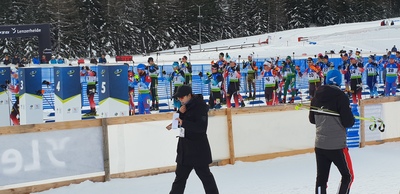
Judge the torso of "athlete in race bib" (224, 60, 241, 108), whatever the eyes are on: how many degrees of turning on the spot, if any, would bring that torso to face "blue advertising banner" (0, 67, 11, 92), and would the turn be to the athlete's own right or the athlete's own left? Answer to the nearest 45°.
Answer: approximately 45° to the athlete's own right

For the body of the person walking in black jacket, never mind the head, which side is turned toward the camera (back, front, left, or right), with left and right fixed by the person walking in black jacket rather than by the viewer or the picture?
left

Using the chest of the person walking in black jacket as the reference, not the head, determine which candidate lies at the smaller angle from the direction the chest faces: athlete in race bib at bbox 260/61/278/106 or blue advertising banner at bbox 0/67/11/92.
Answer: the blue advertising banner

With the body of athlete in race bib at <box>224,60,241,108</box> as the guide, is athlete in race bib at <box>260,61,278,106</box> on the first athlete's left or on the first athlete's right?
on the first athlete's left

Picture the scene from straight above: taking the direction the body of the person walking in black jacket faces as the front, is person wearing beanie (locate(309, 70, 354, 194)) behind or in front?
behind

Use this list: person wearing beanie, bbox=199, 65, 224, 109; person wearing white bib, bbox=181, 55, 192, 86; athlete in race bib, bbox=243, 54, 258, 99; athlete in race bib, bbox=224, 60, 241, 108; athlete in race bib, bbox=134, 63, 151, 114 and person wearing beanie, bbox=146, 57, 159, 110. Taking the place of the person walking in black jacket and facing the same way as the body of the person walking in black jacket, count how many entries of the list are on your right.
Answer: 6

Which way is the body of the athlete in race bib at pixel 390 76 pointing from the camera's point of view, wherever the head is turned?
toward the camera

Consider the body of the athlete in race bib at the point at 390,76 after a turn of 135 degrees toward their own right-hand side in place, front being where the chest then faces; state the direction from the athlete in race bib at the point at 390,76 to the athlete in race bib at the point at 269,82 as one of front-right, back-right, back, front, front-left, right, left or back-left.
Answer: left

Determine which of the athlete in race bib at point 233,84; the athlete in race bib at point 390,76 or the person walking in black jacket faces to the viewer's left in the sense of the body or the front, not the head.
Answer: the person walking in black jacket

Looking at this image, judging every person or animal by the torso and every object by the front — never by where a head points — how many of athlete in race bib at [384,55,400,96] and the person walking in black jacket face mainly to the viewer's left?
1

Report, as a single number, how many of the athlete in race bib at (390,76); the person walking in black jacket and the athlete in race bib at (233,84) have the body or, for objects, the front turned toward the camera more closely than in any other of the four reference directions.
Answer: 2

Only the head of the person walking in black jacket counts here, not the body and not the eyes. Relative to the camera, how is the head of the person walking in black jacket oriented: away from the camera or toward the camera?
toward the camera

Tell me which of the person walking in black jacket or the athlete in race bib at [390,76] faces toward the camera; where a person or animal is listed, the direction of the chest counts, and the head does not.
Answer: the athlete in race bib

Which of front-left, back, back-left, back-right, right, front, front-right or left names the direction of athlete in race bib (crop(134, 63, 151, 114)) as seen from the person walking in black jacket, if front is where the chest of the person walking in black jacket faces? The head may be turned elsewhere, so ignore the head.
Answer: right

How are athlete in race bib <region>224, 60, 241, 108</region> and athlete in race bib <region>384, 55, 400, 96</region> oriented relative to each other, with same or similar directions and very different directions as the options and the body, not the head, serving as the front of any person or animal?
same or similar directions

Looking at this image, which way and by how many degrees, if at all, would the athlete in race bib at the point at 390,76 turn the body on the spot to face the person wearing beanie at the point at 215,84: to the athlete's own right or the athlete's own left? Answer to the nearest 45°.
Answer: approximately 45° to the athlete's own right

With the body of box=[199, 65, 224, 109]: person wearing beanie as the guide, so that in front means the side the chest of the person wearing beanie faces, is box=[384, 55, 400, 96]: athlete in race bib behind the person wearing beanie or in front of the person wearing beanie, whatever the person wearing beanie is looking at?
behind

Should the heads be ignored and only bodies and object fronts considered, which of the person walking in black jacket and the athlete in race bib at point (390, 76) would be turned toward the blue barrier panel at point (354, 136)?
the athlete in race bib

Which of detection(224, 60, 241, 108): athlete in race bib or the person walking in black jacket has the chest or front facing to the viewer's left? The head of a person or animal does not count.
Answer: the person walking in black jacket

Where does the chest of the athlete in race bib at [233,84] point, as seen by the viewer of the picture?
toward the camera
